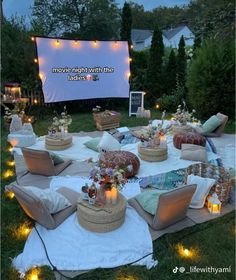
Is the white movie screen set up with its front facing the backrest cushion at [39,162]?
yes

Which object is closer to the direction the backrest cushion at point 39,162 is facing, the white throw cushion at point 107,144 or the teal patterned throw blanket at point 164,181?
the white throw cushion

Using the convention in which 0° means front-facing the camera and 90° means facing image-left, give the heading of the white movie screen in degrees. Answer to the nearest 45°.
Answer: approximately 0°

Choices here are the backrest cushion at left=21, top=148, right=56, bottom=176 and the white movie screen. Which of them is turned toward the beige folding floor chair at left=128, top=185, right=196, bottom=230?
the white movie screen

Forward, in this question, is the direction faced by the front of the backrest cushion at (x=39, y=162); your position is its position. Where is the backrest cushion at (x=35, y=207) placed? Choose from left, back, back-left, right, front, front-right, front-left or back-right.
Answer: back-right

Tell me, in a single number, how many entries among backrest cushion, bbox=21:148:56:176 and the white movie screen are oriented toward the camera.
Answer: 1

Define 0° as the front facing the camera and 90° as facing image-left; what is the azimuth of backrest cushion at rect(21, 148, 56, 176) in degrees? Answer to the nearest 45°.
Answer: approximately 225°

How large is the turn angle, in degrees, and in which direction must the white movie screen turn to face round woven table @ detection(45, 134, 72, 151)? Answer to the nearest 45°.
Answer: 0° — it already faces it

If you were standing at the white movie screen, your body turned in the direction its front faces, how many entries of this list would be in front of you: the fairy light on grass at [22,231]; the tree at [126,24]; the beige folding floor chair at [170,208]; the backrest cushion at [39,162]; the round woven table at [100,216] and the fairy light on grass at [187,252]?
5

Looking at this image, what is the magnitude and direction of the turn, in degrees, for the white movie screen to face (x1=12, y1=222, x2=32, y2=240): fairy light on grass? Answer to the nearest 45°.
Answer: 0° — it already faces it
